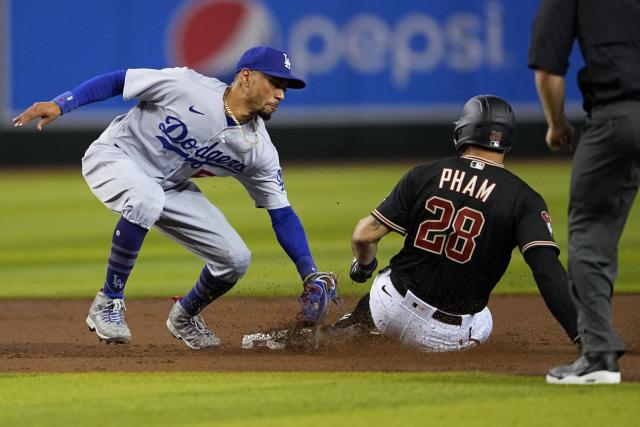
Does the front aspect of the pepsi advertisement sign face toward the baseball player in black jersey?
yes

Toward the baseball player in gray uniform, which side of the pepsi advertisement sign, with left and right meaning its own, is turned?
front

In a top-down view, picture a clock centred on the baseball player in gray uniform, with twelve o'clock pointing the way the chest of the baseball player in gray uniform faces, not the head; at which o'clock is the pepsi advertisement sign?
The pepsi advertisement sign is roughly at 8 o'clock from the baseball player in gray uniform.

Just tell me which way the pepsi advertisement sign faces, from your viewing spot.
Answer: facing the viewer

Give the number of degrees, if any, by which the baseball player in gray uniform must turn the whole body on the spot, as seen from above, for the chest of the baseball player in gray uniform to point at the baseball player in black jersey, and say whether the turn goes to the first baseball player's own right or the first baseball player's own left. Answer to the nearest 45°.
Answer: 0° — they already face them

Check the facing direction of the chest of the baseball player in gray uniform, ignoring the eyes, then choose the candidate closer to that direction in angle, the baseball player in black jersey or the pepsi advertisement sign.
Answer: the baseball player in black jersey

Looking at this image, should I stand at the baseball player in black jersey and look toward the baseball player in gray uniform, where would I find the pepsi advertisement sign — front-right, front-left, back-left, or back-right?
front-right

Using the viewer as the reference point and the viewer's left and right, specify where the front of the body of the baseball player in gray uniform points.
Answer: facing the viewer and to the right of the viewer

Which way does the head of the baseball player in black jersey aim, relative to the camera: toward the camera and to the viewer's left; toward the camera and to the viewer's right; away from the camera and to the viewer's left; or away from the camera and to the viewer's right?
away from the camera and to the viewer's left

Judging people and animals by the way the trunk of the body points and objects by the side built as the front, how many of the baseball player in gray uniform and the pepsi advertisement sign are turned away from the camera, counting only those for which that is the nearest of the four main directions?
0
